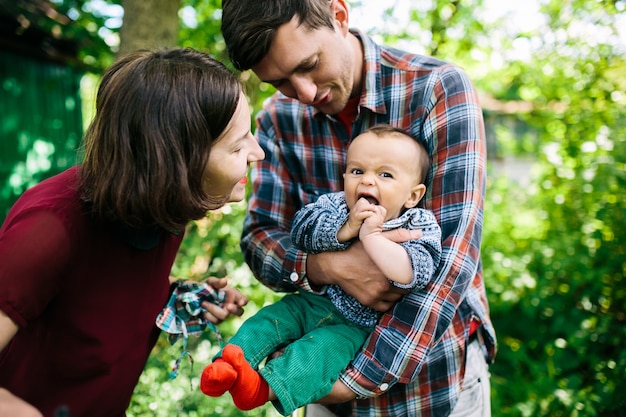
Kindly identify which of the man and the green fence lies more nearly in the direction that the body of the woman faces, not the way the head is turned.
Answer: the man

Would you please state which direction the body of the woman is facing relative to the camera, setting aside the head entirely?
to the viewer's right

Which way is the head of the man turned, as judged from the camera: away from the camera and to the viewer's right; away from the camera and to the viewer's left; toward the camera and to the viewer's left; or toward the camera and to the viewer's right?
toward the camera and to the viewer's left

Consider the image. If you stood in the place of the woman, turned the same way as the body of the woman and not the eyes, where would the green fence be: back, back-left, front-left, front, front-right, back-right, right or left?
left

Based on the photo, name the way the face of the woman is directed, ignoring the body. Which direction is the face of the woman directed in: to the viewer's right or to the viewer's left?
to the viewer's right

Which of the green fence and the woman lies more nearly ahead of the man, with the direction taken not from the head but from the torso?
the woman

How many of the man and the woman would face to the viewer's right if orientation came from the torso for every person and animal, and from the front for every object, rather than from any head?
1

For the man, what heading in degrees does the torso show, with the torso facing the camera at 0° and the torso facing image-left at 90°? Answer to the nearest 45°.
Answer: approximately 45°

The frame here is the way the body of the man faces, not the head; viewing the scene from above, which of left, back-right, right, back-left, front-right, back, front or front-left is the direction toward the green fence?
right
